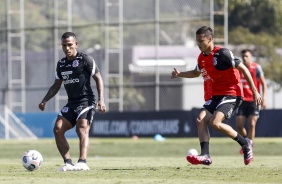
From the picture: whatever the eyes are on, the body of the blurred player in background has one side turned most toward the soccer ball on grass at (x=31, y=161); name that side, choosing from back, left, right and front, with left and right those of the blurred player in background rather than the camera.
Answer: front

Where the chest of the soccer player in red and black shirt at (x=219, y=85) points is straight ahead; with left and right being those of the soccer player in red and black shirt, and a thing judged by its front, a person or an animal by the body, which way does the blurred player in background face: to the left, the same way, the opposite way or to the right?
the same way

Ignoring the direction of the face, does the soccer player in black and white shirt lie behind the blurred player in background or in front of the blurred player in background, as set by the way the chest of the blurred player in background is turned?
in front

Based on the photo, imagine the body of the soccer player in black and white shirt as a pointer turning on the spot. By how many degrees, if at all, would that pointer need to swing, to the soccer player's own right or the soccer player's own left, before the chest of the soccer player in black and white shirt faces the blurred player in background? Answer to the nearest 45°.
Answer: approximately 180°

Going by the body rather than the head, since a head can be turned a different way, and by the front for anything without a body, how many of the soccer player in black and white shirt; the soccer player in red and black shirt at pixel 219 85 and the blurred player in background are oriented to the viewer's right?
0

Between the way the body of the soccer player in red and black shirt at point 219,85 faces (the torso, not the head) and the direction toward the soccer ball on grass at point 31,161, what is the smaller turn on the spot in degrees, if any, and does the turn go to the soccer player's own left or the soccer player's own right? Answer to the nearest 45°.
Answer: approximately 45° to the soccer player's own right

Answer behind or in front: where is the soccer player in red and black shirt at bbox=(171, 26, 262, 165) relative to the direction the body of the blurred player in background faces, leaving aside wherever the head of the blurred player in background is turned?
in front

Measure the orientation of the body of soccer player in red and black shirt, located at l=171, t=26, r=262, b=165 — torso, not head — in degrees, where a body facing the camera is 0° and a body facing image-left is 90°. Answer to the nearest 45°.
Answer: approximately 45°

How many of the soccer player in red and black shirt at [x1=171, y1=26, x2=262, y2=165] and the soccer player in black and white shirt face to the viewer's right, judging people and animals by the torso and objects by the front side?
0

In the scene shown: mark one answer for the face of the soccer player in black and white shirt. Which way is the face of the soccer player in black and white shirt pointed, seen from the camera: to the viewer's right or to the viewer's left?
to the viewer's left

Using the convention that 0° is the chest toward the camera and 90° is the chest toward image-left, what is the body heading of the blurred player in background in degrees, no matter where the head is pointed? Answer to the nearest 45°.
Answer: approximately 45°
